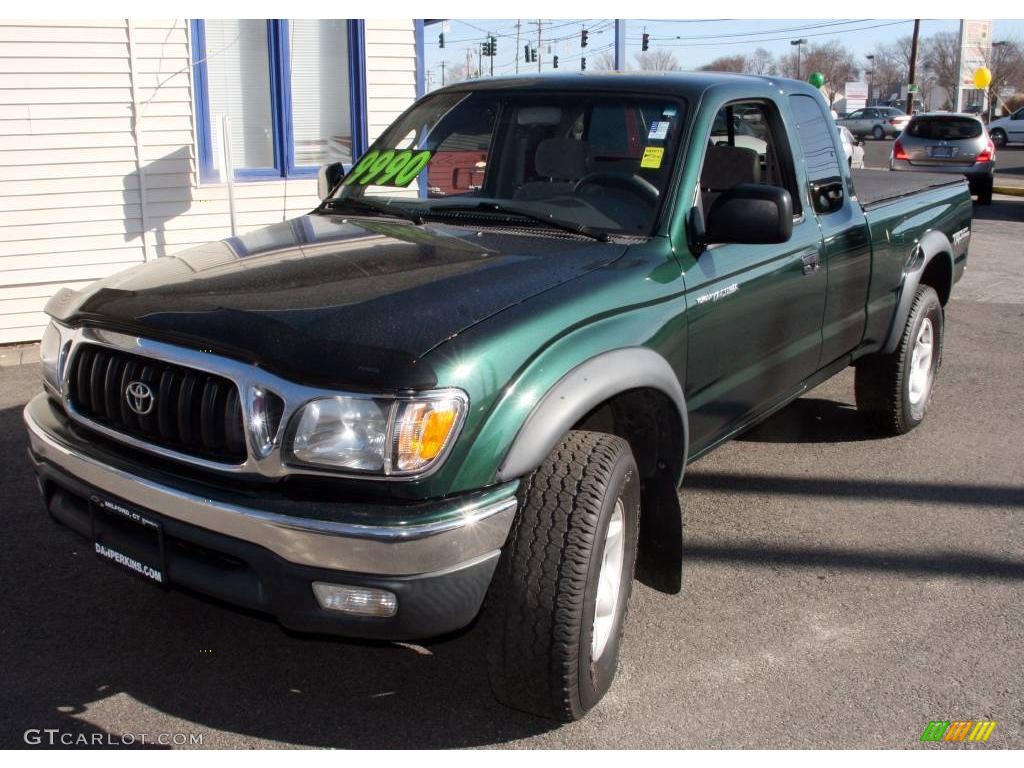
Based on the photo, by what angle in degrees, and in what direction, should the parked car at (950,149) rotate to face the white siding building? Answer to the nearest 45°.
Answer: approximately 180°

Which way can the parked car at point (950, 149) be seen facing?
away from the camera

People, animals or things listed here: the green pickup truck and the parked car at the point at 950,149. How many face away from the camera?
1

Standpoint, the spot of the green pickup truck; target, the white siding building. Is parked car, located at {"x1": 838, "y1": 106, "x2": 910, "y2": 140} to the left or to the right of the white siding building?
right

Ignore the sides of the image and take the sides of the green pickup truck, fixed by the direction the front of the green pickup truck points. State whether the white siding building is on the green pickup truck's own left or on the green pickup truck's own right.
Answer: on the green pickup truck's own right

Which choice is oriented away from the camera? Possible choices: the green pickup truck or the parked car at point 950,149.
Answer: the parked car

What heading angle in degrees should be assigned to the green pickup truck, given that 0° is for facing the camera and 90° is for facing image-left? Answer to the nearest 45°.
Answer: approximately 45°

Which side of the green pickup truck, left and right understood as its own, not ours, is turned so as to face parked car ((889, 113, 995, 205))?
back

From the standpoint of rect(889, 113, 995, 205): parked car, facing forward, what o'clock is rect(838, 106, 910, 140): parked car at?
rect(838, 106, 910, 140): parked car is roughly at 12 o'clock from rect(889, 113, 995, 205): parked car.

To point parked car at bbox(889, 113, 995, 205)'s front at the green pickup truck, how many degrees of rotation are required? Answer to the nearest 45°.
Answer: approximately 180°

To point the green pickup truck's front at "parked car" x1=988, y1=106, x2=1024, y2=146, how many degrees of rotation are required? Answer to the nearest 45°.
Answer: approximately 180°

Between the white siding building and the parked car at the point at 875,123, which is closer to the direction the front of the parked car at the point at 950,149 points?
the parked car

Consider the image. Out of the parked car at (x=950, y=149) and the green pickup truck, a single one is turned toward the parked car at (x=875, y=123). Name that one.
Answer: the parked car at (x=950, y=149)
